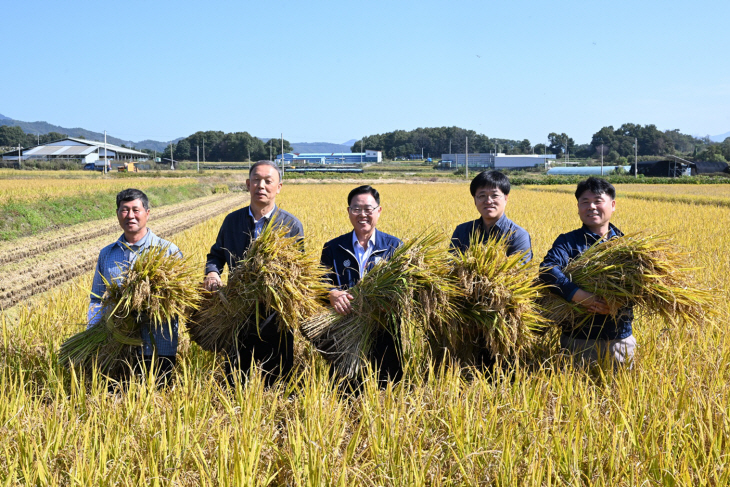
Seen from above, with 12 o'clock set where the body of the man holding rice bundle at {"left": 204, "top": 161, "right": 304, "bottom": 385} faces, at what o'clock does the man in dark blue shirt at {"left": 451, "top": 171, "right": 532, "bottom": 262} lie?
The man in dark blue shirt is roughly at 9 o'clock from the man holding rice bundle.

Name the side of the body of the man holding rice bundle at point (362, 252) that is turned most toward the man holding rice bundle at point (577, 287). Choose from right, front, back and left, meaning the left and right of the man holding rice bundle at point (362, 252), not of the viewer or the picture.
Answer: left

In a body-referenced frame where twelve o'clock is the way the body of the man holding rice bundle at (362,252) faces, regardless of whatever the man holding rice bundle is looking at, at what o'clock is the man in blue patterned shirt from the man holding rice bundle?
The man in blue patterned shirt is roughly at 3 o'clock from the man holding rice bundle.

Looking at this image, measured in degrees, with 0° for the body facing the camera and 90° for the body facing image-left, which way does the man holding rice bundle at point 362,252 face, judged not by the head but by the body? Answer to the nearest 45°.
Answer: approximately 0°

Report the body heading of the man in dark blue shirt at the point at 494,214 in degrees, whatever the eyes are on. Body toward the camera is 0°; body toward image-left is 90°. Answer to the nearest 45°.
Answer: approximately 0°
